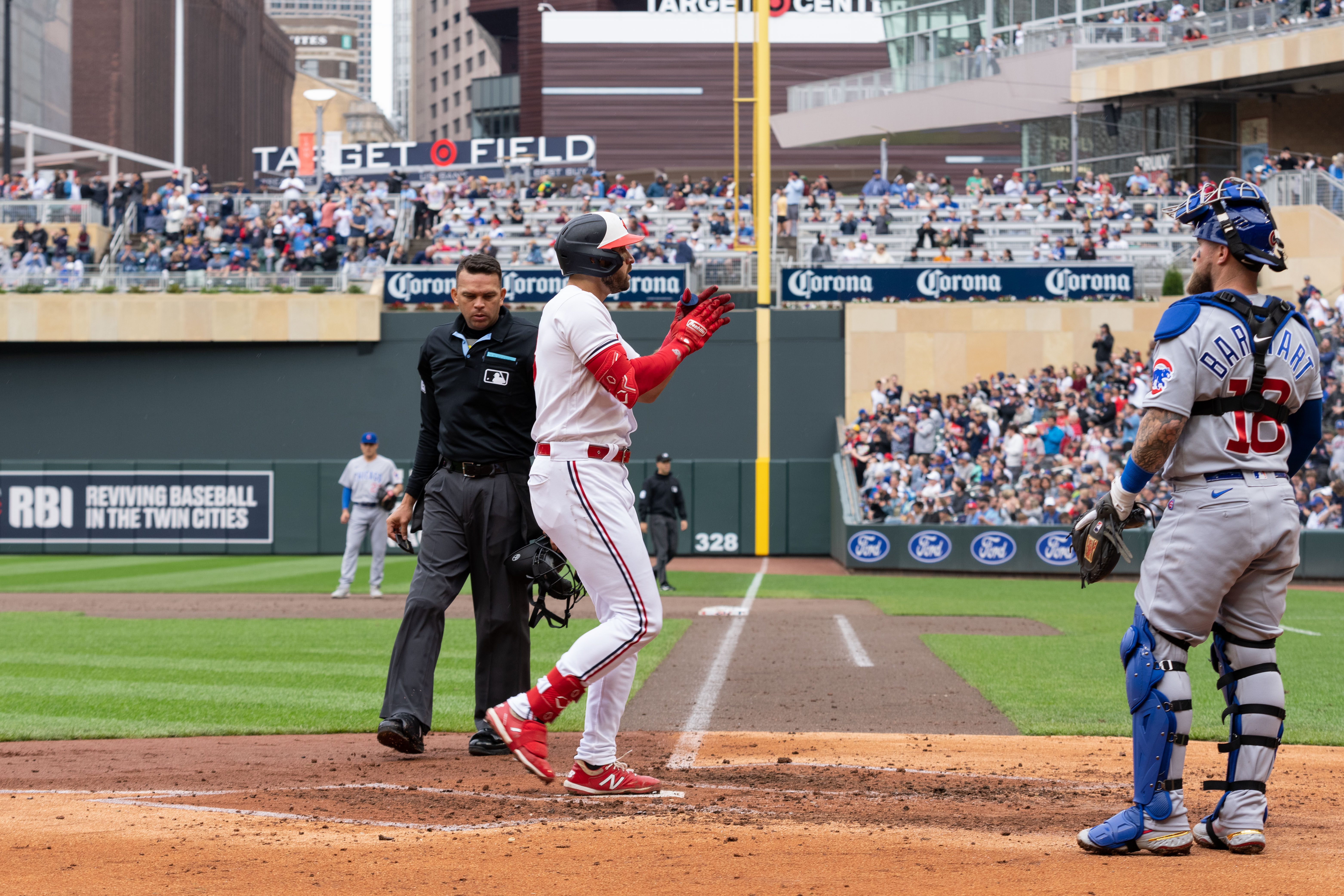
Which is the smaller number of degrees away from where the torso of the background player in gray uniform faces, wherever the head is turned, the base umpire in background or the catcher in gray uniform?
the catcher in gray uniform

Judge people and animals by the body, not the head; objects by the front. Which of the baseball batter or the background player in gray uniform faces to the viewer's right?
the baseball batter

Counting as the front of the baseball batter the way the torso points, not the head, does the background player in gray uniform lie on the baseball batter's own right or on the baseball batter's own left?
on the baseball batter's own left

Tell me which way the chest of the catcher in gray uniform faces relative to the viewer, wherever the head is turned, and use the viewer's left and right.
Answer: facing away from the viewer and to the left of the viewer

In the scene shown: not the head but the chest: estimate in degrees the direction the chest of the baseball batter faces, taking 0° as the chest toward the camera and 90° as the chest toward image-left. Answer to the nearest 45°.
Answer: approximately 270°

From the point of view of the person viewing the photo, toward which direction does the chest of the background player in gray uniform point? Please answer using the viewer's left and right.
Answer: facing the viewer

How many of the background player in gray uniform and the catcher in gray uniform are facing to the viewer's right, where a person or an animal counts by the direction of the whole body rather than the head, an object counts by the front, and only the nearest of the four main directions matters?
0

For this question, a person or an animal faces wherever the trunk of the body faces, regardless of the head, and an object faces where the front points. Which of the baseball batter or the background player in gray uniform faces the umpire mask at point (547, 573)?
the background player in gray uniform

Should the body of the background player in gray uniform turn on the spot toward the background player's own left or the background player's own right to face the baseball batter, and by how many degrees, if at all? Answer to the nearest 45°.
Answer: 0° — they already face them

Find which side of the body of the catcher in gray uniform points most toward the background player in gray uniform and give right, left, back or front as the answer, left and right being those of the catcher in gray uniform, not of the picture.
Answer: front

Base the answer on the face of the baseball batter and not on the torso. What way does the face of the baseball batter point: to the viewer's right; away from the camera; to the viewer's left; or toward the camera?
to the viewer's right
